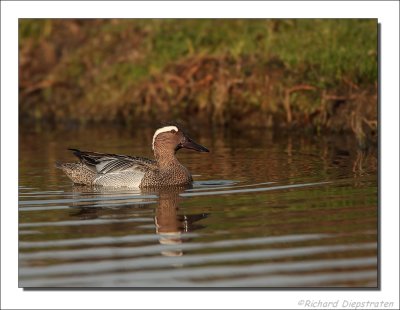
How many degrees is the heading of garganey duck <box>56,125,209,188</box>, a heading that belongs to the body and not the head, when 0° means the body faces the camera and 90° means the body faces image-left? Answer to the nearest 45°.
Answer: approximately 270°
